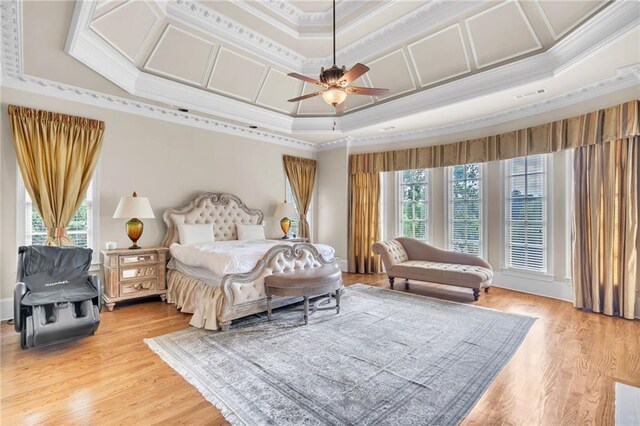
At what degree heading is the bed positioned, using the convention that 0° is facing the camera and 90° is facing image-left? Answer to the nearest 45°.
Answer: approximately 315°

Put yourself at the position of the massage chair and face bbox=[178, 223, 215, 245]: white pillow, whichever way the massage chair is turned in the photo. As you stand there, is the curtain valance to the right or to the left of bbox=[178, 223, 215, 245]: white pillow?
right

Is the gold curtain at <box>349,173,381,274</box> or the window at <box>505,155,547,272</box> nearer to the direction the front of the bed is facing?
the window

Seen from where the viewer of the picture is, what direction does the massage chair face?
facing the viewer

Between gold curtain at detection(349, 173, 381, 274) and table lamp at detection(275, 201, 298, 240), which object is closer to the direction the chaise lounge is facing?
the table lamp

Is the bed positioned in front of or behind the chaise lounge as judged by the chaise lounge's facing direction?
in front

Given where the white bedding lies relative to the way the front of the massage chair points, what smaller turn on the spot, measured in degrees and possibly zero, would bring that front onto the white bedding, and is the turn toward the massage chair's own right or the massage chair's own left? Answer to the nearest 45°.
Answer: approximately 90° to the massage chair's own left

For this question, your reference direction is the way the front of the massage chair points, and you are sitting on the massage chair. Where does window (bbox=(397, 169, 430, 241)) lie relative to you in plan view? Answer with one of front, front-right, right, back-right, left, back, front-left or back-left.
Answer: left

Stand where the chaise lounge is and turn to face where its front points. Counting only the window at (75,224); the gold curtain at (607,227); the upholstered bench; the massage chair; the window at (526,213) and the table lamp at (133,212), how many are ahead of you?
4

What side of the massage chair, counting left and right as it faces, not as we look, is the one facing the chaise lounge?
left

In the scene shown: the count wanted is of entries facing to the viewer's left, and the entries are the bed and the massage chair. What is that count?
0

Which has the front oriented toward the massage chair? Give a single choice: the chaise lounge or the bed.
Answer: the chaise lounge

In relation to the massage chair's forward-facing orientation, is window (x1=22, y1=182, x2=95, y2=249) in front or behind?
behind
